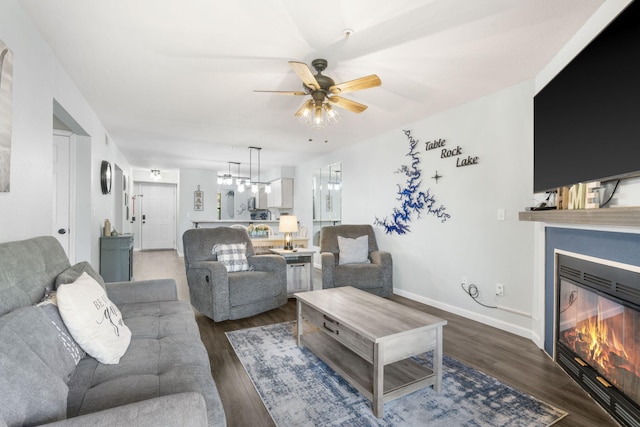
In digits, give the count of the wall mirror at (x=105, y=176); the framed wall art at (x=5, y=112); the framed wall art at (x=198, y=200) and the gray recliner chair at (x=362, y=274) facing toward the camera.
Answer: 2

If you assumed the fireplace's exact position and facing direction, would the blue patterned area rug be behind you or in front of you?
in front

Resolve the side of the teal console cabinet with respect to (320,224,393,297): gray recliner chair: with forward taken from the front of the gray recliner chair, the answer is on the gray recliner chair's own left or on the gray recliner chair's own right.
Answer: on the gray recliner chair's own right

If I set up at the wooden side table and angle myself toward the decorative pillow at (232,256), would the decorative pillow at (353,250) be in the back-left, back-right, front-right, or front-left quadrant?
back-left

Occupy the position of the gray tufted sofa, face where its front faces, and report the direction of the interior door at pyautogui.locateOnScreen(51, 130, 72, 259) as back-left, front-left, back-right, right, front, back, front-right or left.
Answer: left

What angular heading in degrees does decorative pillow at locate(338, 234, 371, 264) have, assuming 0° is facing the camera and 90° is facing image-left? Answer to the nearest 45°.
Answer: approximately 0°

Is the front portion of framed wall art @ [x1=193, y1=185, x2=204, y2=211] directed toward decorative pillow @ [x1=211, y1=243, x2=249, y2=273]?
yes

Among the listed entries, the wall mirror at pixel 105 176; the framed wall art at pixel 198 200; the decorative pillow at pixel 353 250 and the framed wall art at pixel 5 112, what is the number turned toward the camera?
2

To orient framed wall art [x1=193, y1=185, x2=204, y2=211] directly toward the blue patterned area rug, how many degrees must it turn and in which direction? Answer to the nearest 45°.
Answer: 0° — it already faces it

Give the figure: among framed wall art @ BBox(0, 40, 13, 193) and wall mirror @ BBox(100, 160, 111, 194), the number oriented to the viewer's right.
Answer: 2

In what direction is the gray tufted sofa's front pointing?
to the viewer's right

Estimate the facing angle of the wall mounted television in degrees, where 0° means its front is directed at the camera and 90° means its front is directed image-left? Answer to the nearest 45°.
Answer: approximately 45°

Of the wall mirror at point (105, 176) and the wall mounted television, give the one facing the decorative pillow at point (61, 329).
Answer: the wall mounted television
